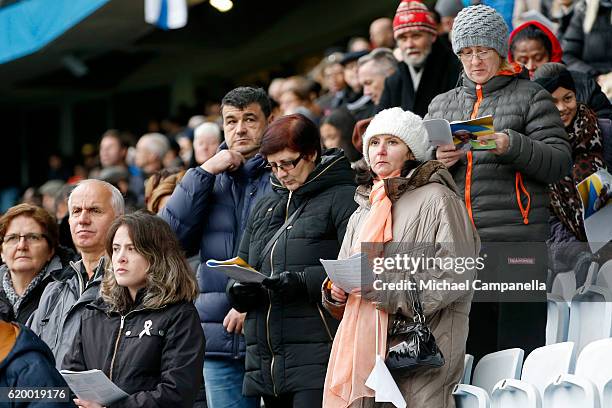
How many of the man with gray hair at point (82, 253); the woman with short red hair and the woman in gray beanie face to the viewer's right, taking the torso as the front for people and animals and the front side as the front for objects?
0

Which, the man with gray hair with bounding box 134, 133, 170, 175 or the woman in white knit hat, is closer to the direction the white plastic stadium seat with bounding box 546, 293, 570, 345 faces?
the woman in white knit hat

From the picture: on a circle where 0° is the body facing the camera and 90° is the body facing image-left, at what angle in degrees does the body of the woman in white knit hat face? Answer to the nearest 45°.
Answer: approximately 45°

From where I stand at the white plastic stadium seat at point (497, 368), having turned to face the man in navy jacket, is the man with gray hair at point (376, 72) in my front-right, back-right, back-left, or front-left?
front-right

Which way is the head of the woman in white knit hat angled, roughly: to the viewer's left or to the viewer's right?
to the viewer's left

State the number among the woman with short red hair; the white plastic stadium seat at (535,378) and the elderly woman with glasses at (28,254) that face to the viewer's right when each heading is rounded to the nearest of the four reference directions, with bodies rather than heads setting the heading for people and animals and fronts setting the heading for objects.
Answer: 0

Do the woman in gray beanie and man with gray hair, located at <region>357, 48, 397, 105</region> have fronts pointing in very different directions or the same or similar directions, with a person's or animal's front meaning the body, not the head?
same or similar directions

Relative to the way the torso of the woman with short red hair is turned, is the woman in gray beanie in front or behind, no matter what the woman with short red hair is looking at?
behind

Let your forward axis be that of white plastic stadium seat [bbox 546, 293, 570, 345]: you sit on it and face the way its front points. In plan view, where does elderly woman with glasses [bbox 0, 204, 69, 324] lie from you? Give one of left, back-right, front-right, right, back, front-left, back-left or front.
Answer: front-right

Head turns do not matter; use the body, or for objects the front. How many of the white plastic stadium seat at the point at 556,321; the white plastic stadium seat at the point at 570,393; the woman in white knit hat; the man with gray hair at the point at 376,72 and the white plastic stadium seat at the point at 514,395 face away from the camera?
0

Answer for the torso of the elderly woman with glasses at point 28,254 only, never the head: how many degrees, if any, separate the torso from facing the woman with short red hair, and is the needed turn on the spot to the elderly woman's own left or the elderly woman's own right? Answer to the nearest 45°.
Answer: approximately 90° to the elderly woman's own left

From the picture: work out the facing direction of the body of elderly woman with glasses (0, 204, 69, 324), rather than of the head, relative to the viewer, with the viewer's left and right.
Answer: facing the viewer and to the left of the viewer

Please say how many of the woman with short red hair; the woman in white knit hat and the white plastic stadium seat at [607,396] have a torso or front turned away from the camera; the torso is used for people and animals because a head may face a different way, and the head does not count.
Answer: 0

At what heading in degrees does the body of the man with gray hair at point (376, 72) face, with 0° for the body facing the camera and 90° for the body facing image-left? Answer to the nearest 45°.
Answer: approximately 45°

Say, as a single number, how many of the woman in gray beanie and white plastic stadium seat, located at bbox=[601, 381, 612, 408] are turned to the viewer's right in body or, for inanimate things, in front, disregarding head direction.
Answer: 0

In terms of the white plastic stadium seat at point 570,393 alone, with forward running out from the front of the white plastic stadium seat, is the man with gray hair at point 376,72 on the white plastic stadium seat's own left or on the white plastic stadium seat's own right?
on the white plastic stadium seat's own right

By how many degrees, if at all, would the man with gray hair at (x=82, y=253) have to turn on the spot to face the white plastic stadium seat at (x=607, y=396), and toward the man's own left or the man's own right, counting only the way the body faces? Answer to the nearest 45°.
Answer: approximately 90° to the man's own left
